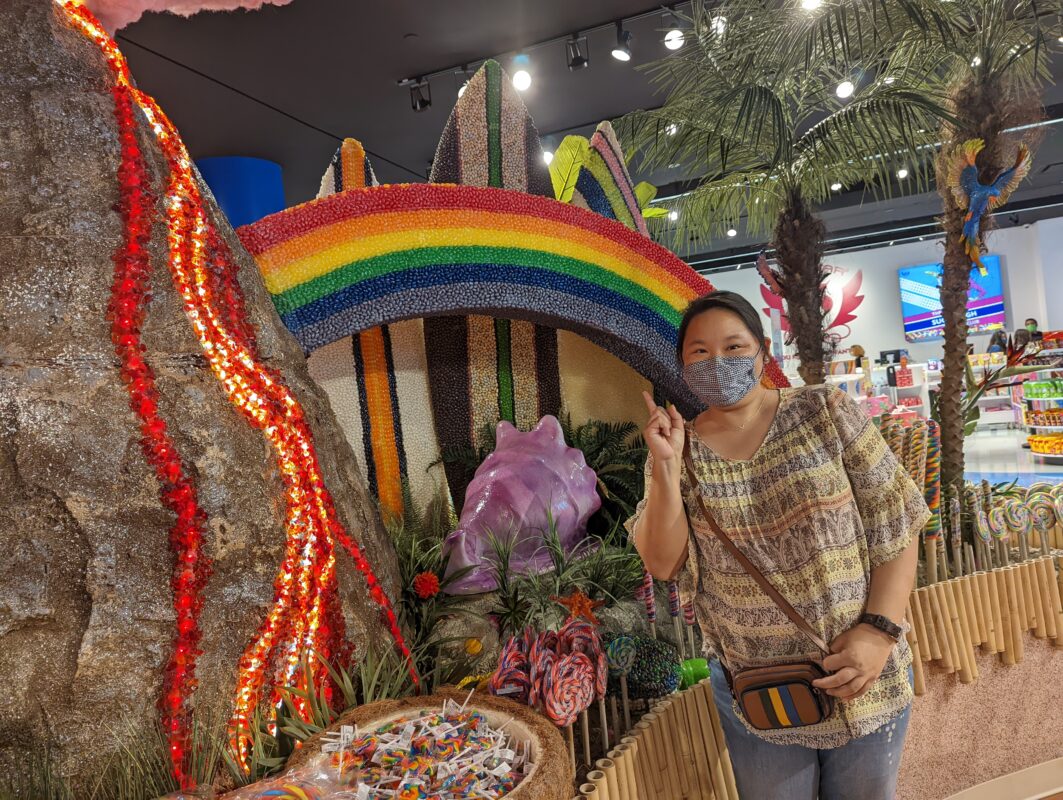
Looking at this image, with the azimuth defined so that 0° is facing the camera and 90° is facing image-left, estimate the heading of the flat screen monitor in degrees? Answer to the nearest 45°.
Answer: approximately 0°

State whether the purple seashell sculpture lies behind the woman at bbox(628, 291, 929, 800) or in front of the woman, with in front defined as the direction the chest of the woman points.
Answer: behind

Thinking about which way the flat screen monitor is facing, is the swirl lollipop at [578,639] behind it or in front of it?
in front
